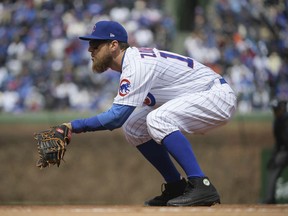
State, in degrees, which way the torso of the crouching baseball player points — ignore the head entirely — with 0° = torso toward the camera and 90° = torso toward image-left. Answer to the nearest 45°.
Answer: approximately 90°

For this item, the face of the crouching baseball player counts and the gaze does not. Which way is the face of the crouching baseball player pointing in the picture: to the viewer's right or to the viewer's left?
to the viewer's left
